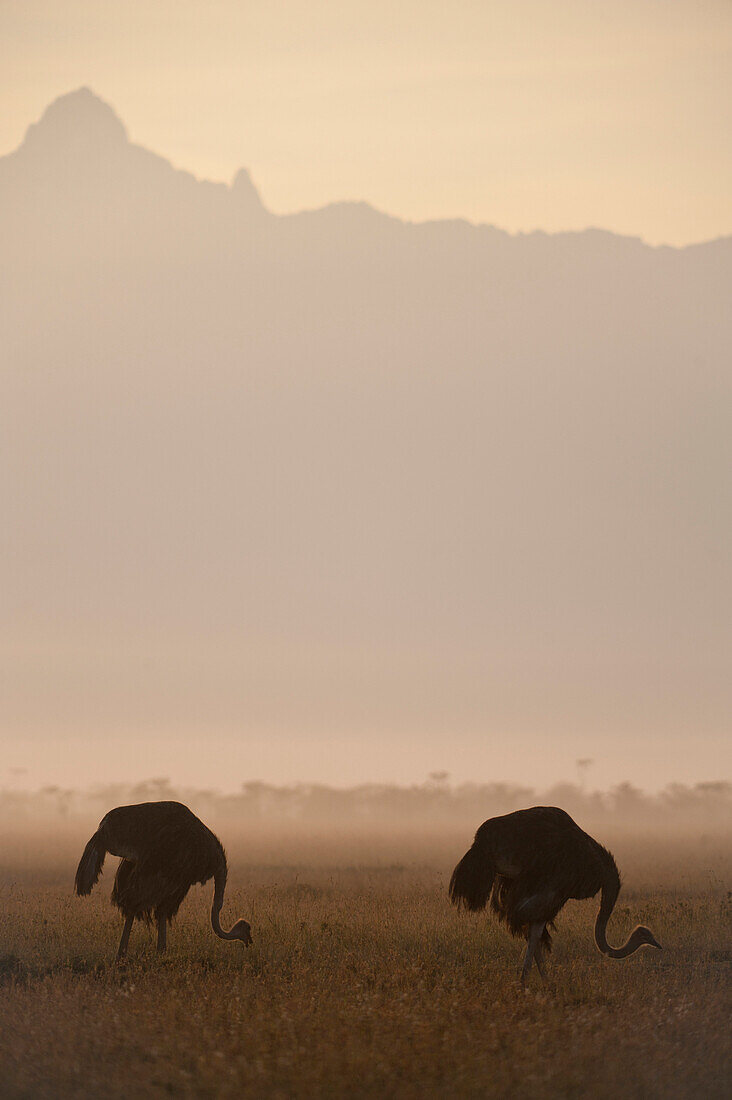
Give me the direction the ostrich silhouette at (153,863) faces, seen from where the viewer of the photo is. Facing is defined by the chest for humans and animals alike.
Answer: facing to the right of the viewer

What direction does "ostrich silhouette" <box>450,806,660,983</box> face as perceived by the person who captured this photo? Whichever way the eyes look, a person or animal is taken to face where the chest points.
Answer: facing to the right of the viewer

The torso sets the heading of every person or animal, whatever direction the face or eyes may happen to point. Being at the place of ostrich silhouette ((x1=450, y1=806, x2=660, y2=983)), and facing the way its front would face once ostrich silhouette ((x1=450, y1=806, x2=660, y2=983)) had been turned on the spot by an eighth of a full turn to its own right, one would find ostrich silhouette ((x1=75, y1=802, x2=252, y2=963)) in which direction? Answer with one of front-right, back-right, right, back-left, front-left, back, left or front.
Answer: back-right
